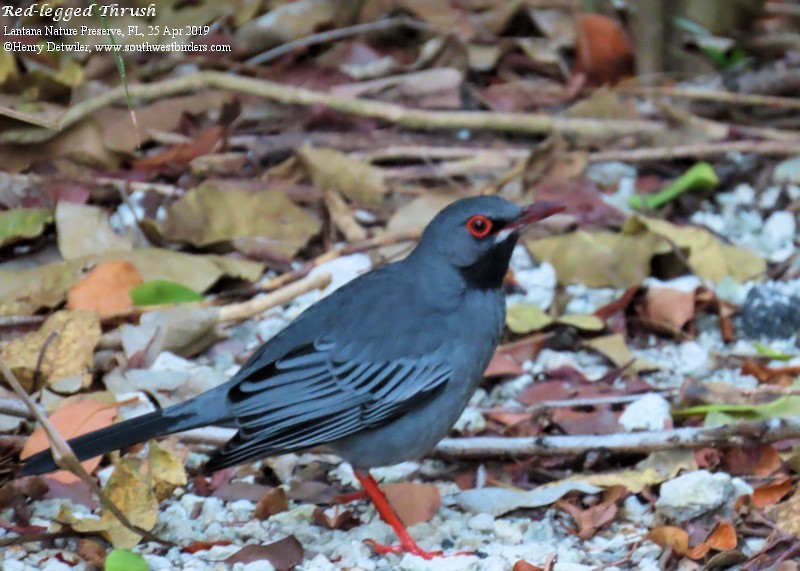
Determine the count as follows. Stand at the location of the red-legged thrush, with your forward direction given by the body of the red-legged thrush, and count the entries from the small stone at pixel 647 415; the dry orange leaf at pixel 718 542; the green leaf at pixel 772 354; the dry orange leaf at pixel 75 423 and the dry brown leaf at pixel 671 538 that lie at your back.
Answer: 1

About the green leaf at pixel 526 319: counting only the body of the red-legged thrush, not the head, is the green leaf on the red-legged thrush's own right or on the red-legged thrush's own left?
on the red-legged thrush's own left

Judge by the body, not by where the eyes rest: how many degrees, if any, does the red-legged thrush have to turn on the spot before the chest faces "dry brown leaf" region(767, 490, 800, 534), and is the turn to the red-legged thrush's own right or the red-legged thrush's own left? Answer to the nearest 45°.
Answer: approximately 45° to the red-legged thrush's own right

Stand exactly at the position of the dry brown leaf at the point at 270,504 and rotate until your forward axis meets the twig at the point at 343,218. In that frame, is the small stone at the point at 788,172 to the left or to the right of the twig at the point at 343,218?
right

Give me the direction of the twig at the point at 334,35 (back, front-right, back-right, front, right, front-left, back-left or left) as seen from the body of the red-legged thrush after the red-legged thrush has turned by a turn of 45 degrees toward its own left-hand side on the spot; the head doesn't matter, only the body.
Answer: front-left

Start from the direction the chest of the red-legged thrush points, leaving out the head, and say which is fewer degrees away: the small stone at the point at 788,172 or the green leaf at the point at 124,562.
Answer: the small stone

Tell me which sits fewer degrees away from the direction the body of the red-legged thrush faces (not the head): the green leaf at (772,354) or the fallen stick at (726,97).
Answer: the green leaf

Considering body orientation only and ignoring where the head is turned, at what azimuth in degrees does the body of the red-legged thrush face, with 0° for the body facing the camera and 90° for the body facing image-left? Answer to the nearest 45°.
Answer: approximately 270°

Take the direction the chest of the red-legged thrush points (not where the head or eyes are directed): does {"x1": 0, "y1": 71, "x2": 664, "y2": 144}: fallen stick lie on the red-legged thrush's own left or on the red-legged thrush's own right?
on the red-legged thrush's own left

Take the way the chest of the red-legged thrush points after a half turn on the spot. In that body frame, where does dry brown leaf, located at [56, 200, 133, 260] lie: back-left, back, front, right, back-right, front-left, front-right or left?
front-right

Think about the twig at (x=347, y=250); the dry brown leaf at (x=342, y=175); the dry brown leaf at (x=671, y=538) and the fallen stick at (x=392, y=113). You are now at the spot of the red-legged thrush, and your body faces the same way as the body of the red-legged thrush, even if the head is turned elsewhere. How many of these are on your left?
3

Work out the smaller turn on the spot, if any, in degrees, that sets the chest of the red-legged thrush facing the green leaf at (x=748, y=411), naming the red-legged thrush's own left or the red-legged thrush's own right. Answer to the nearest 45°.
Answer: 0° — it already faces it

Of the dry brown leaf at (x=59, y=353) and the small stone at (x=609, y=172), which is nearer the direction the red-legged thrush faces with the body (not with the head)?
the small stone

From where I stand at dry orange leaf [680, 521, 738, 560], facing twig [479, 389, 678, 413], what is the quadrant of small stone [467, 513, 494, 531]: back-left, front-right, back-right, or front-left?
front-left

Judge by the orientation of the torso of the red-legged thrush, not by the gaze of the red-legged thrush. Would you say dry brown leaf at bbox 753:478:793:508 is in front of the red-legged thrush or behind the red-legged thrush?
in front

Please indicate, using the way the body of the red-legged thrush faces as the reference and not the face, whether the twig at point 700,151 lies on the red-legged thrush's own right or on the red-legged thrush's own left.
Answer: on the red-legged thrush's own left
